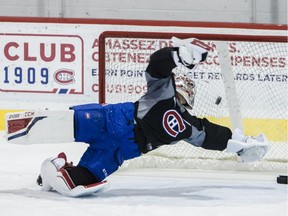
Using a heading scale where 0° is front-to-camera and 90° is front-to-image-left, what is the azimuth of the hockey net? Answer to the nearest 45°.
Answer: approximately 0°

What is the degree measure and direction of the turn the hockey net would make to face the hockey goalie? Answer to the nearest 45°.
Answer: approximately 45° to its right
